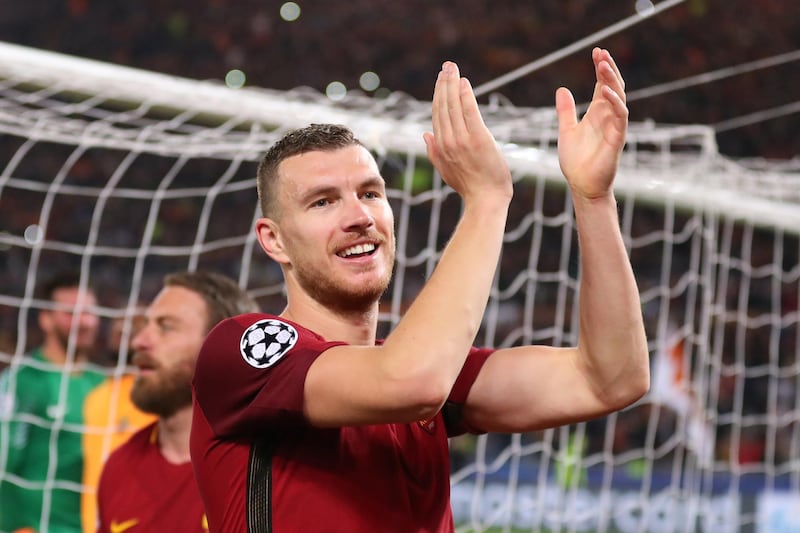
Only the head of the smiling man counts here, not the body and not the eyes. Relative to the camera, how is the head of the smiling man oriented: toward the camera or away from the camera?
toward the camera

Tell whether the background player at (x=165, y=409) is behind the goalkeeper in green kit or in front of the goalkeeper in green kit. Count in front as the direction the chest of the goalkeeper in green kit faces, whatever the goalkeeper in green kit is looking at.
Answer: in front

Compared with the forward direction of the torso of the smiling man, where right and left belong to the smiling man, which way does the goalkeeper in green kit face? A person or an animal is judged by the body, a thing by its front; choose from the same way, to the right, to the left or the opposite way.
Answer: the same way

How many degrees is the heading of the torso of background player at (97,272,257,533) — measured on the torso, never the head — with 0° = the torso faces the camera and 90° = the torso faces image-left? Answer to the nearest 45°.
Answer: approximately 45°

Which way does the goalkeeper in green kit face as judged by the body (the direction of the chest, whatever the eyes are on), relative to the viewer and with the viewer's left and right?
facing the viewer and to the right of the viewer

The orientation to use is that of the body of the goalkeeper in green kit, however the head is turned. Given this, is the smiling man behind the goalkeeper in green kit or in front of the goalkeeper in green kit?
in front

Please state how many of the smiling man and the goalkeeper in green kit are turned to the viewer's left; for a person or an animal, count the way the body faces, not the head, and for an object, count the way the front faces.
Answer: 0

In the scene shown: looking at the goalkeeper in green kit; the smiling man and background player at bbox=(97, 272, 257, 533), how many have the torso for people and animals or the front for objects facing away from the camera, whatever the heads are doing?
0

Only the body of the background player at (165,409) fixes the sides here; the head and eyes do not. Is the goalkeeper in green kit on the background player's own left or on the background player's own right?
on the background player's own right

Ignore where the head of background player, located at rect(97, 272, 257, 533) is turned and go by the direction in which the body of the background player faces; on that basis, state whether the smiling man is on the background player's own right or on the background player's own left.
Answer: on the background player's own left

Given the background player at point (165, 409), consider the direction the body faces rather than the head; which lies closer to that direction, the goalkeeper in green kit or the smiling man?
the smiling man

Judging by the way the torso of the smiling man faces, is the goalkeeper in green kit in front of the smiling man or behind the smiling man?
behind

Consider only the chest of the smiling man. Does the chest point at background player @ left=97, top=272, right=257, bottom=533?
no
